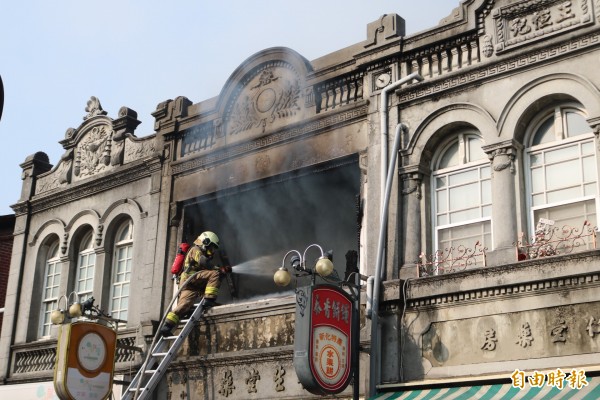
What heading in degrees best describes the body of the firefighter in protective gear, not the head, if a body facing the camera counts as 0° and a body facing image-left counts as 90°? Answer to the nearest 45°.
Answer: approximately 270°

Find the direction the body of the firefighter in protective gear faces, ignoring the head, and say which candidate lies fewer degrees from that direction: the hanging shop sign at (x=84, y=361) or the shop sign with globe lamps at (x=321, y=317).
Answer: the shop sign with globe lamps

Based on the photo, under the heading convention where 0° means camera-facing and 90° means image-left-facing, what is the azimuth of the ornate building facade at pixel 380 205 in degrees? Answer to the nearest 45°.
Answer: approximately 45°

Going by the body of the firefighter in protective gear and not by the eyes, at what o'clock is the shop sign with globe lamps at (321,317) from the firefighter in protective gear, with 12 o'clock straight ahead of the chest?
The shop sign with globe lamps is roughly at 2 o'clock from the firefighter in protective gear.

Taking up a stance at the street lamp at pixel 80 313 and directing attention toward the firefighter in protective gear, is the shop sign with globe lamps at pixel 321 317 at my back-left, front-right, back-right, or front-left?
front-right
